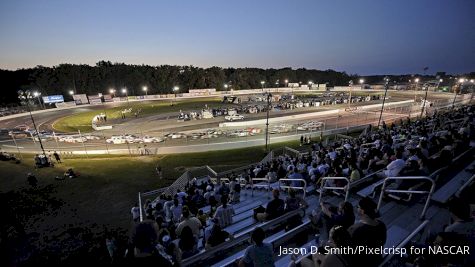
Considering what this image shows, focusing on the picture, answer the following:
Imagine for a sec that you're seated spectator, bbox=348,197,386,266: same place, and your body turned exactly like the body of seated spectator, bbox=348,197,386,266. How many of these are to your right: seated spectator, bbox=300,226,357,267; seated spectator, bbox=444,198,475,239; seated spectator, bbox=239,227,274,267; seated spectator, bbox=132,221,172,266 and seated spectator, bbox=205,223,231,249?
1

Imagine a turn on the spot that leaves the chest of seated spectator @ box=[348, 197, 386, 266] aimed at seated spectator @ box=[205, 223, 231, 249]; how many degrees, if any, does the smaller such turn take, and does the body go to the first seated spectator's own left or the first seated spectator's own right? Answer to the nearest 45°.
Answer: approximately 45° to the first seated spectator's own left

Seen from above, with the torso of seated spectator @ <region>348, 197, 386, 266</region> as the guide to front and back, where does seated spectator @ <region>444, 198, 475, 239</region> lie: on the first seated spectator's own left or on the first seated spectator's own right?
on the first seated spectator's own right

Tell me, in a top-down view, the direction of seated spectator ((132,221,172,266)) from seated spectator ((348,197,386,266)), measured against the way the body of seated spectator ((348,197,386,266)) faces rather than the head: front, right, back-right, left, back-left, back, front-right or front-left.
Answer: left

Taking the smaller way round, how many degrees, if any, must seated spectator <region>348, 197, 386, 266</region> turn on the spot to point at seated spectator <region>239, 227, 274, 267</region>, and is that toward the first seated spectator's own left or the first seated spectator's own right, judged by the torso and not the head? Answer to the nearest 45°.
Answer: approximately 45° to the first seated spectator's own left

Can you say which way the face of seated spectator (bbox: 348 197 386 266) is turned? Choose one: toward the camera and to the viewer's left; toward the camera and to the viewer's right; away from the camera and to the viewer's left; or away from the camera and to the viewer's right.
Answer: away from the camera and to the viewer's left

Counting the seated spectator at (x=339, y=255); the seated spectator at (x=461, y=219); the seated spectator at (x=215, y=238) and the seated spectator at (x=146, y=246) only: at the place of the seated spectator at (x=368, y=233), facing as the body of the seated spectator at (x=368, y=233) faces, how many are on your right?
1

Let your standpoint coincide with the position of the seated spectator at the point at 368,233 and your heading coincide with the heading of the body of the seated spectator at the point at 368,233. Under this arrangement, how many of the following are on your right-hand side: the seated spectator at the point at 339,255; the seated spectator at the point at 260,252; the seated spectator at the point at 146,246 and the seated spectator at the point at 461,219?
1

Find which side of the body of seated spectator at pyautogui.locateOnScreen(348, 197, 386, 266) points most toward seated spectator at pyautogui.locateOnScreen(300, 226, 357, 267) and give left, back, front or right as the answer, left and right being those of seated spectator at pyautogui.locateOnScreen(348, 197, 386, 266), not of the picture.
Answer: left

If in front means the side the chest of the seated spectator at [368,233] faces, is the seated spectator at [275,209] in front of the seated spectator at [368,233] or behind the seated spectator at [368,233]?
in front

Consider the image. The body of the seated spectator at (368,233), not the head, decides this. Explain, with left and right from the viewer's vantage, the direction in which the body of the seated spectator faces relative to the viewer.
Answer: facing away from the viewer and to the left of the viewer
